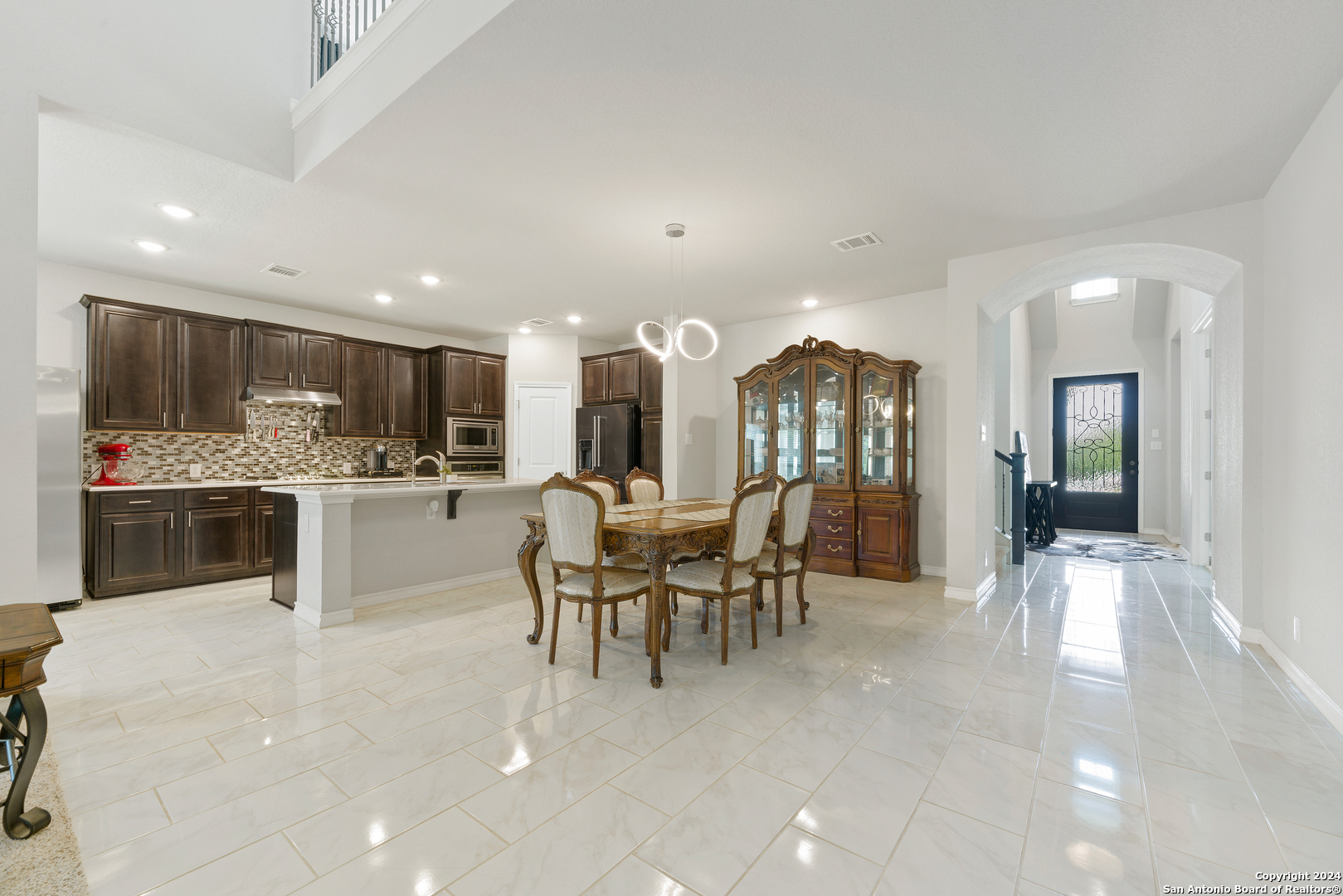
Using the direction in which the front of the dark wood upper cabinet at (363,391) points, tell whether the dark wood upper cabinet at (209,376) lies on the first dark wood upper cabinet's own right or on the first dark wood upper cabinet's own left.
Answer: on the first dark wood upper cabinet's own right

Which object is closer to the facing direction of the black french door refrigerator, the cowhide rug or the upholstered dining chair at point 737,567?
the upholstered dining chair

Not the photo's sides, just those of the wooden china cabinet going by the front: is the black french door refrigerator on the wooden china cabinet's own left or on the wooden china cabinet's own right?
on the wooden china cabinet's own right

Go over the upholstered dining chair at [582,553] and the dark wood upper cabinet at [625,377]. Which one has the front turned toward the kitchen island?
the dark wood upper cabinet

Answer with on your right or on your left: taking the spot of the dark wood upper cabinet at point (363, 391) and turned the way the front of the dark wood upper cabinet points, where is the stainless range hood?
on your right

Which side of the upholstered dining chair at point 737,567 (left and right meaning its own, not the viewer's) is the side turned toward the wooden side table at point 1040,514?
right

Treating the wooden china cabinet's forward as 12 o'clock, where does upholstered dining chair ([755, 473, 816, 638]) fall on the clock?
The upholstered dining chair is roughly at 11 o'clock from the wooden china cabinet.

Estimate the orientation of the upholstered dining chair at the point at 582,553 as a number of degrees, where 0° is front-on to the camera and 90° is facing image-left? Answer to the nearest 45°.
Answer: approximately 225°

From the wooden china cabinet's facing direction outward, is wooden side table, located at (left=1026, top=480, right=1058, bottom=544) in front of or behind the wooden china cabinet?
behind

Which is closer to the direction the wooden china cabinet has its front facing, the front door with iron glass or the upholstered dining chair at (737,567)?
the upholstered dining chair

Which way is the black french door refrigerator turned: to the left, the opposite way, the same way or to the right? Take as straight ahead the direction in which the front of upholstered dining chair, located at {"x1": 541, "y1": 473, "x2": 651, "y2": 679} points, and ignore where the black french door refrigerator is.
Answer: the opposite way

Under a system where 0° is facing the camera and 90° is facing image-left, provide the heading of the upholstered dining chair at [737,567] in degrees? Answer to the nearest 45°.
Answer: approximately 135°
